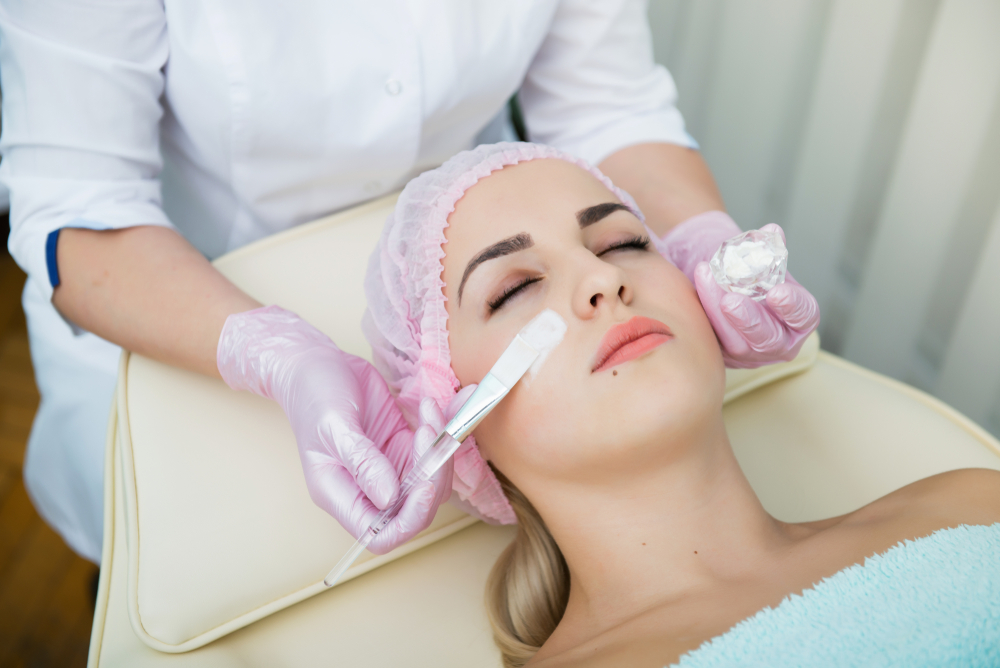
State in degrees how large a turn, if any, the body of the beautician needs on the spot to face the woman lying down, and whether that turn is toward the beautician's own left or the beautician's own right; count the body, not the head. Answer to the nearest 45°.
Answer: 0° — they already face them

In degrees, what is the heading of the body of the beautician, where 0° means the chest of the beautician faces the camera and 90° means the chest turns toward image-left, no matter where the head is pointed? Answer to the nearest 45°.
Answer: approximately 315°

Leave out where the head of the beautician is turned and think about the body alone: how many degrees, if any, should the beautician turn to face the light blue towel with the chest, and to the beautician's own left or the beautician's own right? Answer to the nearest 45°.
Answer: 0° — they already face it
